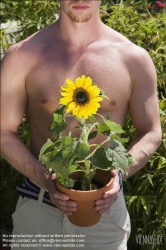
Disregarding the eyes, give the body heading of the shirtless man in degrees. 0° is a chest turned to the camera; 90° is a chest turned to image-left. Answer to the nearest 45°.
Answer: approximately 0°
